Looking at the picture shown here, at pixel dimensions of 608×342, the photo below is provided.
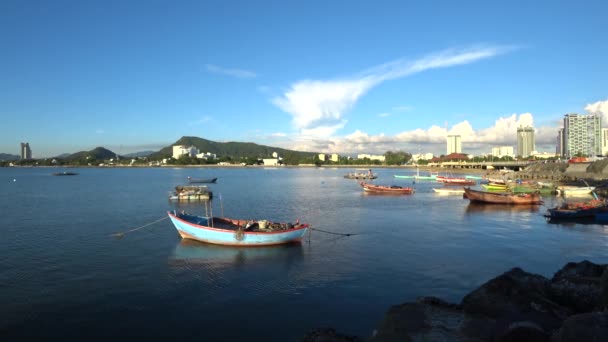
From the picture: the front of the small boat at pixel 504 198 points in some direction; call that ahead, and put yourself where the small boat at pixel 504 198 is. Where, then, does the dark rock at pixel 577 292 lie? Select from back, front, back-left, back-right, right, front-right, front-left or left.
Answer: left

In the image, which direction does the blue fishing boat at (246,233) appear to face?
to the viewer's left

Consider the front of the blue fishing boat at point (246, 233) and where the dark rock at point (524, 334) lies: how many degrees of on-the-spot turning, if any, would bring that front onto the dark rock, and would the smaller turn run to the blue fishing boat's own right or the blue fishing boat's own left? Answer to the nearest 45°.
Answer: approximately 90° to the blue fishing boat's own left

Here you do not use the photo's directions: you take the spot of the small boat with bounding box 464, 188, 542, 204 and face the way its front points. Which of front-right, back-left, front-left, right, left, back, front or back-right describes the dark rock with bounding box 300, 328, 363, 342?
left

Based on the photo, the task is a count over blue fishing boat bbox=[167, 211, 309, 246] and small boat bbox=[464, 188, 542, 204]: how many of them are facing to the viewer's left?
2

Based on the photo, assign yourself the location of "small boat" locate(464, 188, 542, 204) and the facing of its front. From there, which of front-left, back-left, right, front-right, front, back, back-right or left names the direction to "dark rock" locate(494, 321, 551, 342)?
left

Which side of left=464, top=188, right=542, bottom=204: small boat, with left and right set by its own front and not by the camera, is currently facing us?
left

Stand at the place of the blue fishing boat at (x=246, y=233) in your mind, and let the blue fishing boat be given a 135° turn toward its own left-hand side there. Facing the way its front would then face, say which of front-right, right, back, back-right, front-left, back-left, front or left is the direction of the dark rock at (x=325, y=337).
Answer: front-right

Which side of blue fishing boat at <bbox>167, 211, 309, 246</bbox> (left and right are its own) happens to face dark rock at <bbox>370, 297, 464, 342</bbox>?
left

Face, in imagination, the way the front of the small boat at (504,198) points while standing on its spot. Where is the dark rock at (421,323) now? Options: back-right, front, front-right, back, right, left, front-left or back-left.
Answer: left

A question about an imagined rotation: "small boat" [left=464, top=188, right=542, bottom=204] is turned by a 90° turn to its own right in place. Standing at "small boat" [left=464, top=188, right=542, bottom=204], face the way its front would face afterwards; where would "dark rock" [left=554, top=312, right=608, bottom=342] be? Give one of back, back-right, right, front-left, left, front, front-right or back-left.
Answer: back

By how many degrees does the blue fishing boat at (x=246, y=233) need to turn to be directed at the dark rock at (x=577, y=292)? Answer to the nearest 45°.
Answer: approximately 135° to its left

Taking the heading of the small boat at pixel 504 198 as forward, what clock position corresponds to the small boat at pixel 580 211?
the small boat at pixel 580 211 is roughly at 8 o'clock from the small boat at pixel 504 198.
